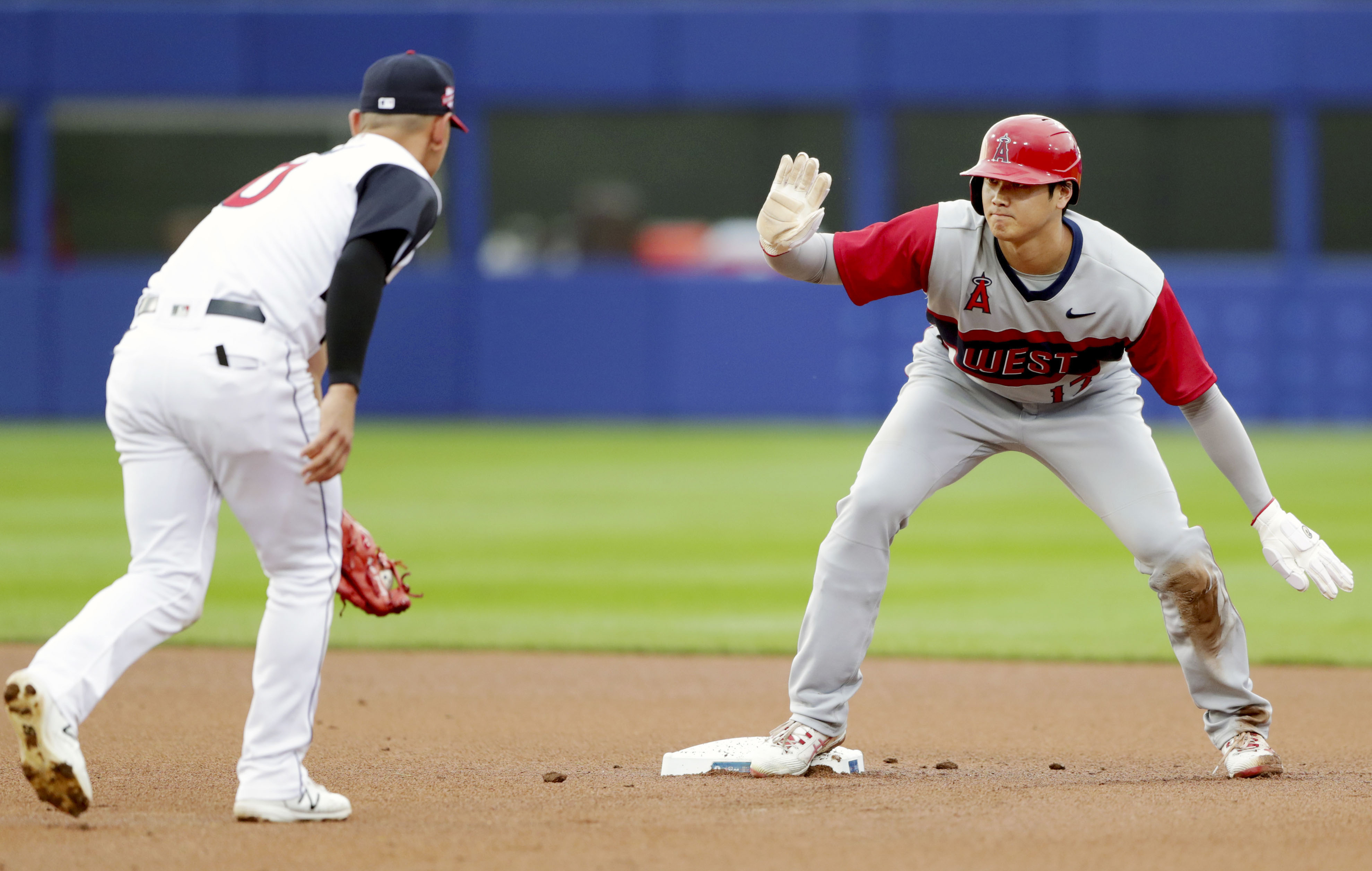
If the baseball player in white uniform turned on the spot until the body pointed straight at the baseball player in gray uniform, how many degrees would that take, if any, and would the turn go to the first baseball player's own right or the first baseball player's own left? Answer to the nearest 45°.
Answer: approximately 45° to the first baseball player's own right

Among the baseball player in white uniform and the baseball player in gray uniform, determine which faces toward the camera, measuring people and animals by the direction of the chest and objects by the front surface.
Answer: the baseball player in gray uniform

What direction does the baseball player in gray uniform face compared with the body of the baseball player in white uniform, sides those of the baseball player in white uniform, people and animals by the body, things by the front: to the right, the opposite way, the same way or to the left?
the opposite way

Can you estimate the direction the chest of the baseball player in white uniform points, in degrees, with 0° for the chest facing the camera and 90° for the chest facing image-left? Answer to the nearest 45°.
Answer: approximately 225°

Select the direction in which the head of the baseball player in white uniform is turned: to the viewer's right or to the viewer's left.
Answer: to the viewer's right

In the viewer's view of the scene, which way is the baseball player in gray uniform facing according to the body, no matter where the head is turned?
toward the camera

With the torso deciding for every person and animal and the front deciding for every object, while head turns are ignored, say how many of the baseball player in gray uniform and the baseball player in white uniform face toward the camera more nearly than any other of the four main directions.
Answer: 1

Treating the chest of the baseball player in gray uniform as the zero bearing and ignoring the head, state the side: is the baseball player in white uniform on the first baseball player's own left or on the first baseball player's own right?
on the first baseball player's own right

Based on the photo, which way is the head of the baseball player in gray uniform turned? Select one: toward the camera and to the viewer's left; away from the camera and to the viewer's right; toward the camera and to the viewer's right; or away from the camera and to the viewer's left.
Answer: toward the camera and to the viewer's left
